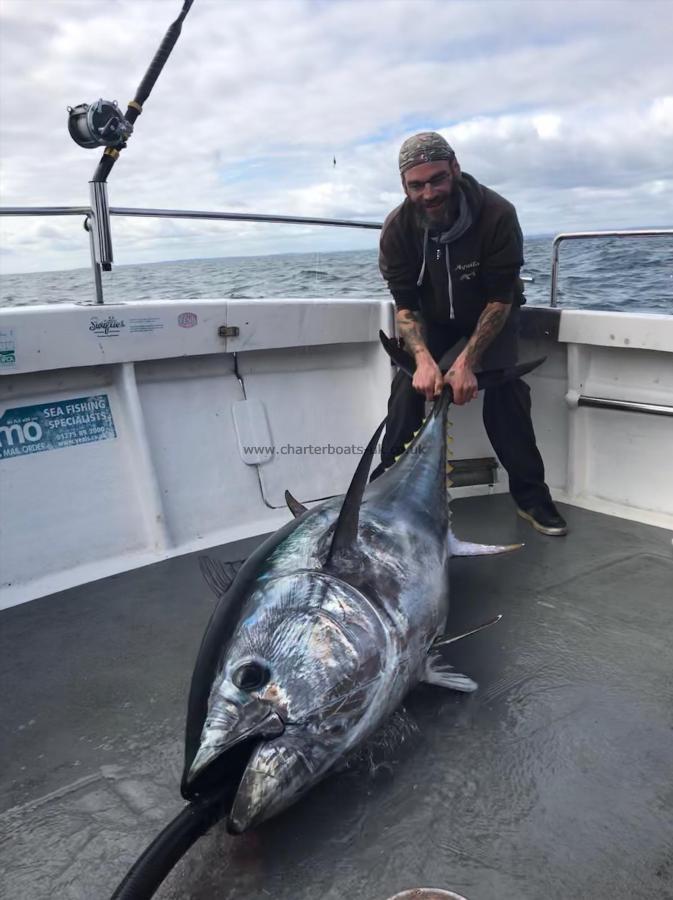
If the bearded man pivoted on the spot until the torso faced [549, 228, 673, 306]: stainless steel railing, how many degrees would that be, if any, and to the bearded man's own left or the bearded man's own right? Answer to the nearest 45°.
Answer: approximately 135° to the bearded man's own left

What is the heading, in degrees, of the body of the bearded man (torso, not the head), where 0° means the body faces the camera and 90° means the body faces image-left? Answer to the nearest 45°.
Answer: approximately 0°

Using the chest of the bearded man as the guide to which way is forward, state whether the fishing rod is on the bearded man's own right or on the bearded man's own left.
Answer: on the bearded man's own right

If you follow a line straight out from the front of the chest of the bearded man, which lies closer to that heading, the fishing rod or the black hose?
the black hose

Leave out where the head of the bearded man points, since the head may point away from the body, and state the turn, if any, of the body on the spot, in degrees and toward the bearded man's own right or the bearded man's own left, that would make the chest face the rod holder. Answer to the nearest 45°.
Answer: approximately 90° to the bearded man's own right

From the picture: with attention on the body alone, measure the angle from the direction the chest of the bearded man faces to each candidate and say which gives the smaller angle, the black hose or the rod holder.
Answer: the black hose

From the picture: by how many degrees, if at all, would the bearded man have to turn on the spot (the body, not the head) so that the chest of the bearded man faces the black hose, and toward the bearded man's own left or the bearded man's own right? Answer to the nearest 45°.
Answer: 0° — they already face it
